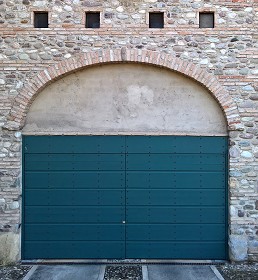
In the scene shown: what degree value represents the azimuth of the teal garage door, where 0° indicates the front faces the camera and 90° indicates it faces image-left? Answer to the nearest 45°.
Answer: approximately 0°

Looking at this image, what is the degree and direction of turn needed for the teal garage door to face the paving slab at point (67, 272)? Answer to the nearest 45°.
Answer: approximately 45° to its right

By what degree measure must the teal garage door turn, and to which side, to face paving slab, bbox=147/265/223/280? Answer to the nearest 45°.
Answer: approximately 45° to its left

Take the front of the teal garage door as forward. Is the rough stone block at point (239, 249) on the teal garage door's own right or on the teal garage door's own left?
on the teal garage door's own left
